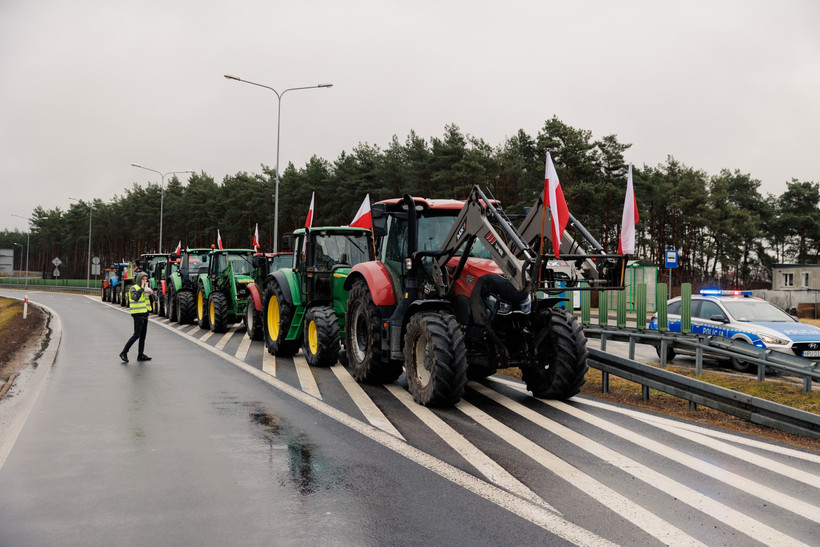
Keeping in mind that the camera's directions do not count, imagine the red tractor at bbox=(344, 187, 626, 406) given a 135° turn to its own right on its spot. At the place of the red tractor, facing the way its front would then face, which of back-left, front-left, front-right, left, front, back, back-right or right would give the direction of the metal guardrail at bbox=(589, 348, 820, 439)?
back

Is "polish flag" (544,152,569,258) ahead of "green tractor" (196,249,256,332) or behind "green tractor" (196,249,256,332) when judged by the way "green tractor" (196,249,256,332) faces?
ahead

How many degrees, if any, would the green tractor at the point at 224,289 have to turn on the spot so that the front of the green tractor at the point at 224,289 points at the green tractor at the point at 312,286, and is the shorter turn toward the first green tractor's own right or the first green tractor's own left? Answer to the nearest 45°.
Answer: approximately 45° to the first green tractor's own right

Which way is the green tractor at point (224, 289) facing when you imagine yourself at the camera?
facing the viewer and to the right of the viewer

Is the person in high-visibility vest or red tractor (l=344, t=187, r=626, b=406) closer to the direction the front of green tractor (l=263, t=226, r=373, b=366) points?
the red tractor

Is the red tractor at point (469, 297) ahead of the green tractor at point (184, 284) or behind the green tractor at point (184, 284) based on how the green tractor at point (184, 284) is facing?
ahead

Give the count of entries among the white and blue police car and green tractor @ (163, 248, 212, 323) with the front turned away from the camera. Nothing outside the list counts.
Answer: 0

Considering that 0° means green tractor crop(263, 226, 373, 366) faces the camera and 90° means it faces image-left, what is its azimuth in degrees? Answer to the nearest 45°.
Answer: approximately 315°

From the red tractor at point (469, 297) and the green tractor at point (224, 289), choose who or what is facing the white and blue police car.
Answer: the green tractor

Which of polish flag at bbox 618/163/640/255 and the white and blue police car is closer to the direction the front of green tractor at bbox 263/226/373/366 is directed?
the polish flag

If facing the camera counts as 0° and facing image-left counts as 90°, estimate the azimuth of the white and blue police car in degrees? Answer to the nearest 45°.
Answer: approximately 315°

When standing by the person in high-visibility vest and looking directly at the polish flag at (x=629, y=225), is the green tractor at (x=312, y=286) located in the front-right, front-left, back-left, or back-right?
front-left

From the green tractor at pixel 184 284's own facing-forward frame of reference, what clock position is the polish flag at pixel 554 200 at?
The polish flag is roughly at 1 o'clock from the green tractor.

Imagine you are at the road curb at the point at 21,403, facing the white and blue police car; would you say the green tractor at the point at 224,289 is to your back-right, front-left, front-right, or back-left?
front-left
